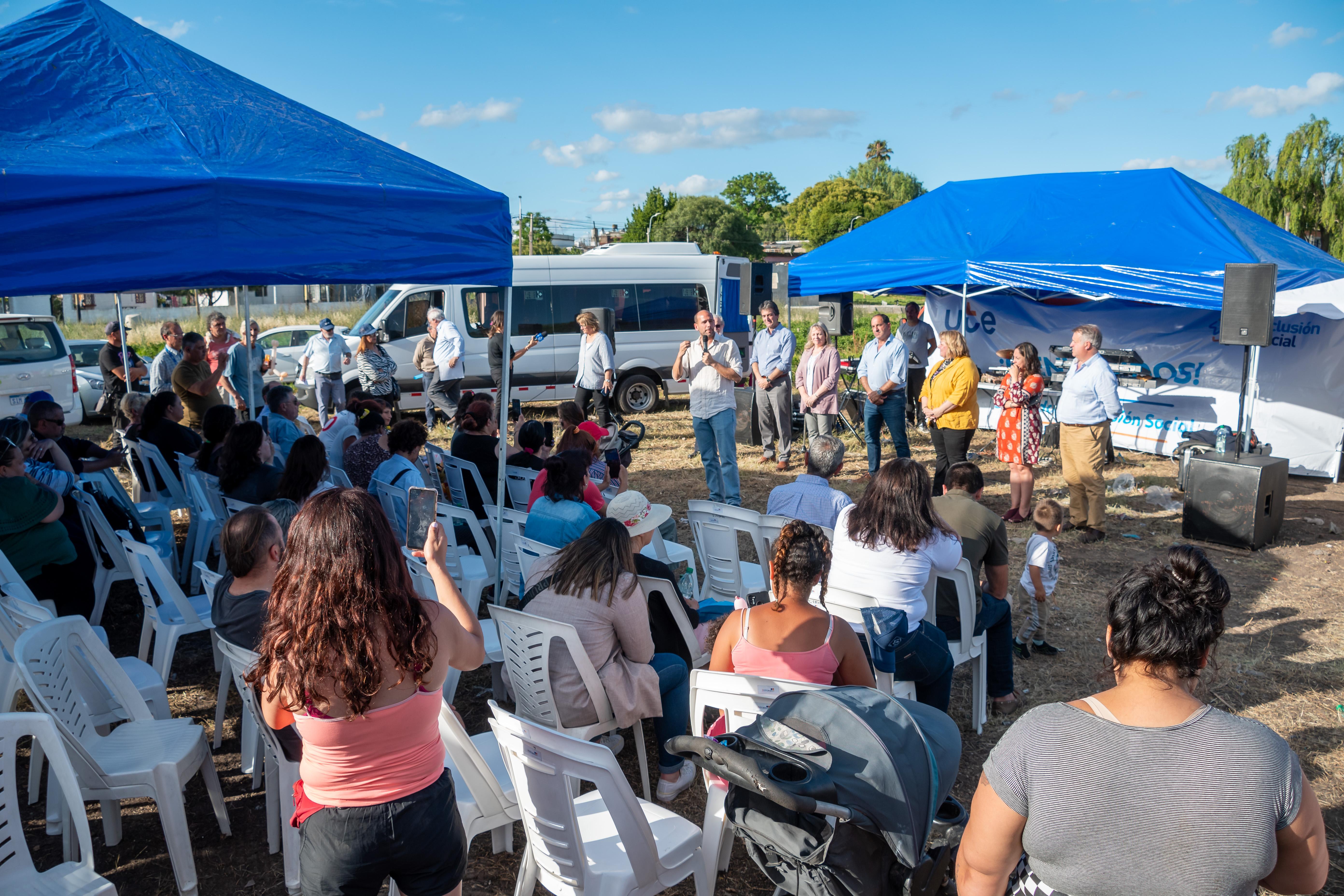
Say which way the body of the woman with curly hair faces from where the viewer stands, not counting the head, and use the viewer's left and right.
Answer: facing away from the viewer

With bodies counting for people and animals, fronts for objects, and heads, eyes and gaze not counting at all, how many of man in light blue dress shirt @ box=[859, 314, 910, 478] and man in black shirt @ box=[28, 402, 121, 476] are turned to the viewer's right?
1

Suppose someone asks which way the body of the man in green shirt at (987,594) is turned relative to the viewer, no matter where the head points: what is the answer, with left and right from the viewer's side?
facing away from the viewer and to the right of the viewer

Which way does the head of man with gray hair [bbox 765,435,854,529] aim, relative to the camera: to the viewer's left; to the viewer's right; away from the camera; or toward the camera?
away from the camera

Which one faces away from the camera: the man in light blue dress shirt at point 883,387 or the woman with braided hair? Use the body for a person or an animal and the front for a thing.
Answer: the woman with braided hair

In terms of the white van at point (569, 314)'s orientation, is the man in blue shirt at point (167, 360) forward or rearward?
forward

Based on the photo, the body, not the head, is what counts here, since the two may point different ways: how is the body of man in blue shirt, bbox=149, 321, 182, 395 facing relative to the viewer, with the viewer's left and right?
facing to the right of the viewer

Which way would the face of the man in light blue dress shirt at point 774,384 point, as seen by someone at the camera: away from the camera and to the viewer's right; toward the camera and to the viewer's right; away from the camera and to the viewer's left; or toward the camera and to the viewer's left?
toward the camera and to the viewer's left

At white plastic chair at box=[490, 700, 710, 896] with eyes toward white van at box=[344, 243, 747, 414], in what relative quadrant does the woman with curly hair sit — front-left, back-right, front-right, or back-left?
back-left

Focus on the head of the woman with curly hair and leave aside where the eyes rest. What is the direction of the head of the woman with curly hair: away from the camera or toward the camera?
away from the camera

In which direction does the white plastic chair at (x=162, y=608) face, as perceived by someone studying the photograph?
facing away from the viewer and to the right of the viewer

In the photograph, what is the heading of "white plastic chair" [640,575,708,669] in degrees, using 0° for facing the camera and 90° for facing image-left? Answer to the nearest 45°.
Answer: approximately 225°

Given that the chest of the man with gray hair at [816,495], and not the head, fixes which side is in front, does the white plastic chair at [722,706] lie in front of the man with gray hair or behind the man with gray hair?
behind

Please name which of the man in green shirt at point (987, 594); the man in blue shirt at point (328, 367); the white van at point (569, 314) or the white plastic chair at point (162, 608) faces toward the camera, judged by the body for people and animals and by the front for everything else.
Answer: the man in blue shirt

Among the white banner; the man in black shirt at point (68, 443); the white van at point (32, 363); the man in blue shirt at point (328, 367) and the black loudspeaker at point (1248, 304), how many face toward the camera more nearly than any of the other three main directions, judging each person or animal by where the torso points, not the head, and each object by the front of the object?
3

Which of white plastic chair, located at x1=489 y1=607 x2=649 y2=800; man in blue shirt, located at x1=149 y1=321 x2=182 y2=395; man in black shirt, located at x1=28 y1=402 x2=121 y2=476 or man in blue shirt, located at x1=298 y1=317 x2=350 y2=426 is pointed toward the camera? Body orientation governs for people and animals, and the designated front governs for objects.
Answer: man in blue shirt, located at x1=298 y1=317 x2=350 y2=426

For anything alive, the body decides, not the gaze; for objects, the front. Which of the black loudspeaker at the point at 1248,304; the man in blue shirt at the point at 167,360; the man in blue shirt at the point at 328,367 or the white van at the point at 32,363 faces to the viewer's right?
the man in blue shirt at the point at 167,360

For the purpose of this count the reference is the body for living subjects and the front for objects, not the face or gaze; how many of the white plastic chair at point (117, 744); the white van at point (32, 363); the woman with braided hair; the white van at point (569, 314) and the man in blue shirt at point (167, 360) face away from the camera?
2

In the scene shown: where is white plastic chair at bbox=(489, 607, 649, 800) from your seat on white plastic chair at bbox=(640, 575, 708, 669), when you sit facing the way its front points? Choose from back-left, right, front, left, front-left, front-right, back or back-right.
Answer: back
